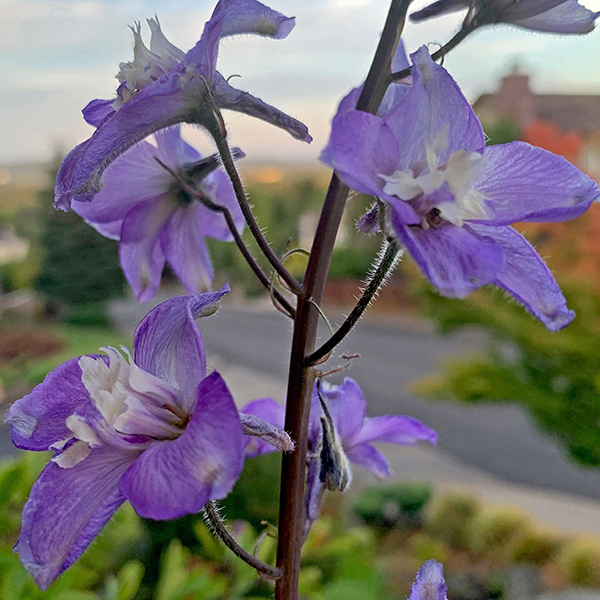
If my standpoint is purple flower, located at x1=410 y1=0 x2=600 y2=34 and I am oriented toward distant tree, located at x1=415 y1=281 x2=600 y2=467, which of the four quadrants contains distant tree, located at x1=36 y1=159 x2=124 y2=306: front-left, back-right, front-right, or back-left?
front-left

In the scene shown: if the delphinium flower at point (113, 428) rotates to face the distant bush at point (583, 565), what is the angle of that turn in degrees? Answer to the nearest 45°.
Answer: approximately 180°

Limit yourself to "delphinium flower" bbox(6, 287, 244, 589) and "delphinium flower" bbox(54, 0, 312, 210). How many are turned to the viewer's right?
0

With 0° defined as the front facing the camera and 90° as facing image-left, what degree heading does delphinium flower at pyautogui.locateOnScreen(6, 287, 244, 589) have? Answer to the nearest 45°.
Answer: approximately 45°

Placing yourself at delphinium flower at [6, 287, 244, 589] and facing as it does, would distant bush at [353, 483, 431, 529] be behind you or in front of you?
behind

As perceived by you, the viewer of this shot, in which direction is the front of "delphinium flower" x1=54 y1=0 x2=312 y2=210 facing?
facing to the left of the viewer

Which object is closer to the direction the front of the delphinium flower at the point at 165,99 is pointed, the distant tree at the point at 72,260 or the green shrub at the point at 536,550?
the distant tree
